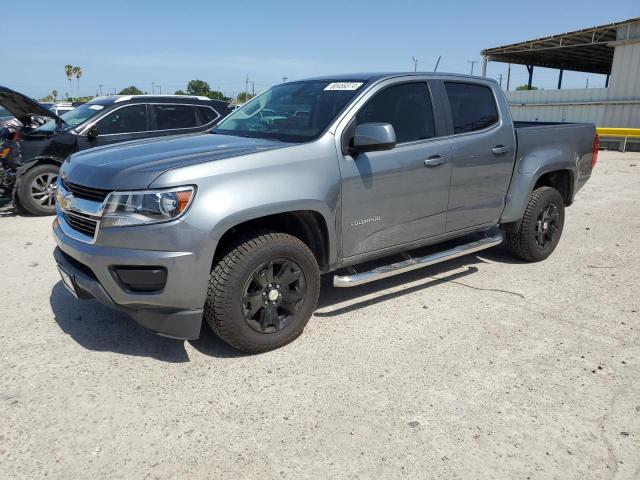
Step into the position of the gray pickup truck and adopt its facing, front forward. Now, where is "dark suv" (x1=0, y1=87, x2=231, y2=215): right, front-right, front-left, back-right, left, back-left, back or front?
right

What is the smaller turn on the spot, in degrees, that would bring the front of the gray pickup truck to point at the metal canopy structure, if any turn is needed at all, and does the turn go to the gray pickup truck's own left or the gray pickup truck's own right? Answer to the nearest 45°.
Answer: approximately 180°

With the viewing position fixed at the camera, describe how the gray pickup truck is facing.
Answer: facing the viewer and to the left of the viewer
